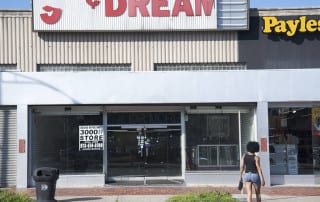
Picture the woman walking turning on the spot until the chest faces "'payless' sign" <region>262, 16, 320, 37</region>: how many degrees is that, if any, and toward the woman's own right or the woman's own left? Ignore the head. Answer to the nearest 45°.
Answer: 0° — they already face it

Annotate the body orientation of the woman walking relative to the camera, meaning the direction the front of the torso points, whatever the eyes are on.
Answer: away from the camera

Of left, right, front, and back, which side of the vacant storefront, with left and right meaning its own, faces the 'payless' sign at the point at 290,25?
left

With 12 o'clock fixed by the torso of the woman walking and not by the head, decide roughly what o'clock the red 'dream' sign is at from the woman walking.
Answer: The red 'dream' sign is roughly at 11 o'clock from the woman walking.

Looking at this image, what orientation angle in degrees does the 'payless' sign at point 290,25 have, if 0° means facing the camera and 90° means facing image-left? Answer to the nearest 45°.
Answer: approximately 0°

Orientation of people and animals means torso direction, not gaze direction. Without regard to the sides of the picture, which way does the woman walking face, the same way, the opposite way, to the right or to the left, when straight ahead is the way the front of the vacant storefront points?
the opposite way

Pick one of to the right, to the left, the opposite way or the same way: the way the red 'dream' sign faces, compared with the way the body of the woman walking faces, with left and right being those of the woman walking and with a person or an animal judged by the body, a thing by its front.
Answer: the opposite way
